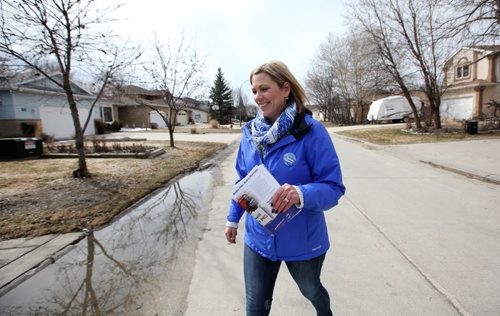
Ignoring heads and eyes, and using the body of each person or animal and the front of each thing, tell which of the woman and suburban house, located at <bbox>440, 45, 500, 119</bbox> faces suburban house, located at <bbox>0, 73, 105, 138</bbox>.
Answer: suburban house, located at <bbox>440, 45, 500, 119</bbox>

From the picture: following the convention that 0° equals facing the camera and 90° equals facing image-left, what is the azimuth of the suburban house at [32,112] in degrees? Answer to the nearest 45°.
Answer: approximately 315°

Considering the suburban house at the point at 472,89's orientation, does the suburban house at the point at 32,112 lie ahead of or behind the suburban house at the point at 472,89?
ahead

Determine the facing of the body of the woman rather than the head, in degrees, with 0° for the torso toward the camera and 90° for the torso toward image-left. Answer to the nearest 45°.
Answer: approximately 45°

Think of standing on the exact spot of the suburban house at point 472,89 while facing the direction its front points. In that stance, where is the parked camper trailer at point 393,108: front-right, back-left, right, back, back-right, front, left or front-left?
front-right

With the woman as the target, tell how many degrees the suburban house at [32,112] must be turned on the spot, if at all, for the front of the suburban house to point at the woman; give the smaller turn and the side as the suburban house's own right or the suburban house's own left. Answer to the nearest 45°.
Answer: approximately 45° to the suburban house's own right
